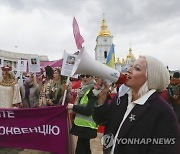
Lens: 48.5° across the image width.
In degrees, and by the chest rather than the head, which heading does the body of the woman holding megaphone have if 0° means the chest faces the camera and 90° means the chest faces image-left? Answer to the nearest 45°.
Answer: approximately 45°

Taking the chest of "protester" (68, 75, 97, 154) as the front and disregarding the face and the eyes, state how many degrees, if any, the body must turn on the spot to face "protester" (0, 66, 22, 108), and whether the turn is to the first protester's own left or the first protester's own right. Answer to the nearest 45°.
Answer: approximately 90° to the first protester's own right

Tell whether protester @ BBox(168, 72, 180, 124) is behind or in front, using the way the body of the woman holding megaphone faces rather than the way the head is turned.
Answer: behind
